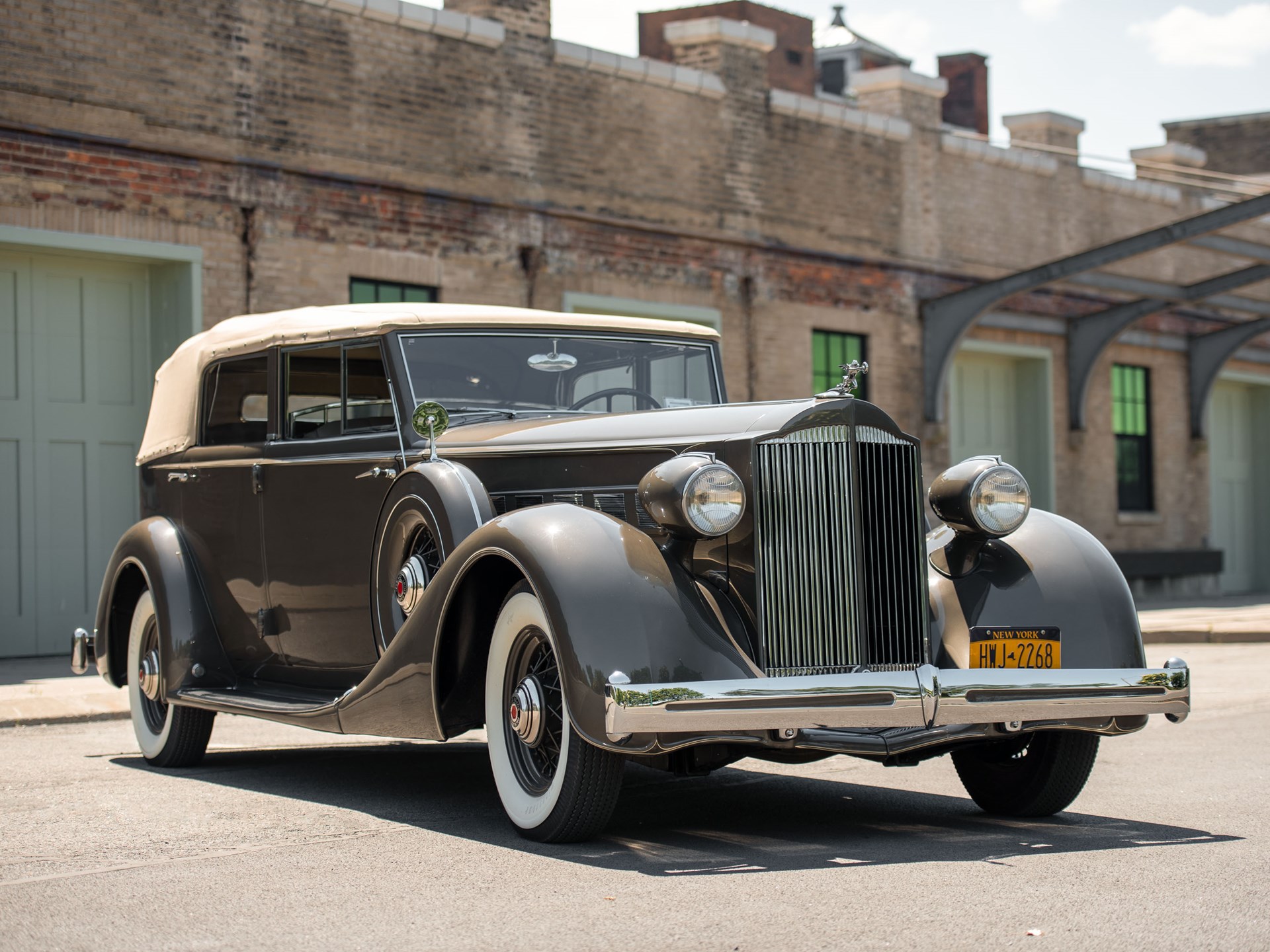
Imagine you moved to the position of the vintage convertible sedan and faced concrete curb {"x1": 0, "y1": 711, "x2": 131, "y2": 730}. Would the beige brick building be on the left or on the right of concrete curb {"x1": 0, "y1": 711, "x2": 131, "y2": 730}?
right

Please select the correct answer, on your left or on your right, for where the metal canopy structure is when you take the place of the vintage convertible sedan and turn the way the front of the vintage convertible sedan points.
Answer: on your left

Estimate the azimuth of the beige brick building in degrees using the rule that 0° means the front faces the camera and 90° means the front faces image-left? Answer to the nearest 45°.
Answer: approximately 315°

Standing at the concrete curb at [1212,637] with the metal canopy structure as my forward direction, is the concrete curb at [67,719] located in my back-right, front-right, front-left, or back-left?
back-left

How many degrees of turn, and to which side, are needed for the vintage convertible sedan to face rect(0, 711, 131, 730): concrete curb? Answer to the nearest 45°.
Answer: approximately 180°

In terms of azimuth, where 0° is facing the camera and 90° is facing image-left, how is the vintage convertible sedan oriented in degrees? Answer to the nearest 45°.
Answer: approximately 315°
